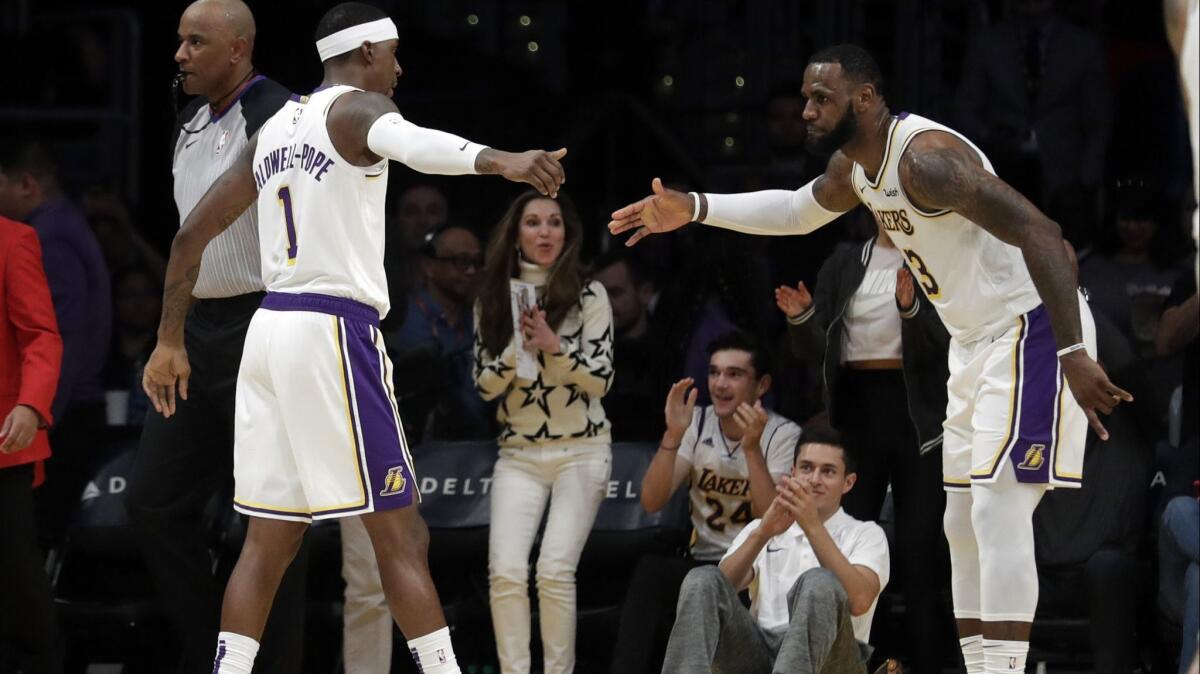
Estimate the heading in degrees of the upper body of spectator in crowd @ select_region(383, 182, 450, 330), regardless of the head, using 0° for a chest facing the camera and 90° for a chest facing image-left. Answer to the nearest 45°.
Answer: approximately 0°

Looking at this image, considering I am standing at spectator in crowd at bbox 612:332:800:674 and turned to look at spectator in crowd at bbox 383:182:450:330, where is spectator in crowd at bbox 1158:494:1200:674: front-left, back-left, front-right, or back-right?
back-right

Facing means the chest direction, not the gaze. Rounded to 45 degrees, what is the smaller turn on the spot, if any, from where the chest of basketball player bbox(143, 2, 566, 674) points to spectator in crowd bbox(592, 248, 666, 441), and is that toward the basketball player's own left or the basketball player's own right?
0° — they already face them

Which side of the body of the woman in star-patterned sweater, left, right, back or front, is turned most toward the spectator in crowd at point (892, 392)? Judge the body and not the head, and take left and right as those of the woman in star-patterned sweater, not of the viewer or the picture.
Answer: left

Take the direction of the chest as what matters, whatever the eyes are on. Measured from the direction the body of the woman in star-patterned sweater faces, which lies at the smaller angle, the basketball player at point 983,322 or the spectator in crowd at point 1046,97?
the basketball player

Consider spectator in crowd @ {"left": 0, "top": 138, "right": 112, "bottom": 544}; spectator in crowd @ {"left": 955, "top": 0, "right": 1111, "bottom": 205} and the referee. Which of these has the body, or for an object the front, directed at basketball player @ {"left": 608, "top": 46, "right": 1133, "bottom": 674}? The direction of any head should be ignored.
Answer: spectator in crowd @ {"left": 955, "top": 0, "right": 1111, "bottom": 205}

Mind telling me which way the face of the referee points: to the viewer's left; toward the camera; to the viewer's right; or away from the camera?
to the viewer's left

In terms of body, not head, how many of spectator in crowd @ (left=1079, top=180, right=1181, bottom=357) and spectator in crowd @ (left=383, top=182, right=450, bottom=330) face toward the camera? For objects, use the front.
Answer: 2

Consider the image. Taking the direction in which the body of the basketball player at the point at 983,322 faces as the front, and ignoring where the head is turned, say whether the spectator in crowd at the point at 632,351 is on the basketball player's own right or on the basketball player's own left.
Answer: on the basketball player's own right

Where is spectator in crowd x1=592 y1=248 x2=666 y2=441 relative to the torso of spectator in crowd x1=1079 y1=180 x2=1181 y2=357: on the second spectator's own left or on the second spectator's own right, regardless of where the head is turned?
on the second spectator's own right
